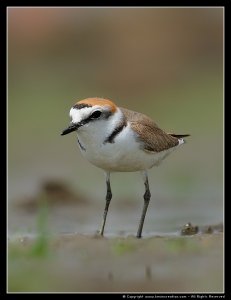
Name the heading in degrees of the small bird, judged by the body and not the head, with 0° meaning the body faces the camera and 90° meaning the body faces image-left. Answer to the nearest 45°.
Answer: approximately 45°
